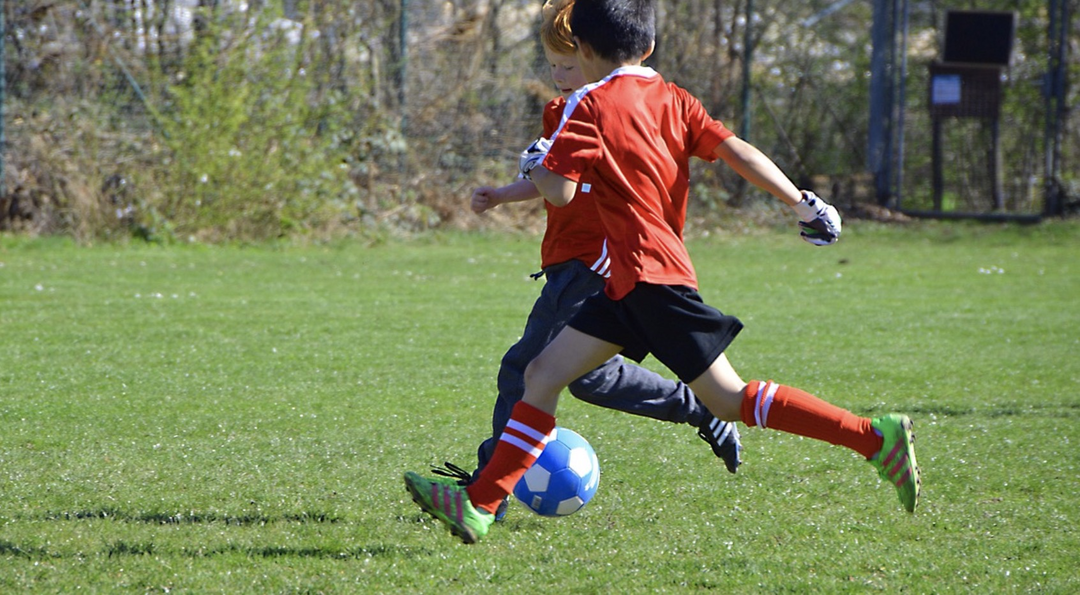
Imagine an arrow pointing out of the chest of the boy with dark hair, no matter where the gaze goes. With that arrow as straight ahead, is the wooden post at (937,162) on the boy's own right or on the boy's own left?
on the boy's own right

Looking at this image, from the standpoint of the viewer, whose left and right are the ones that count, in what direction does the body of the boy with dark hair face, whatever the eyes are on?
facing away from the viewer and to the left of the viewer
